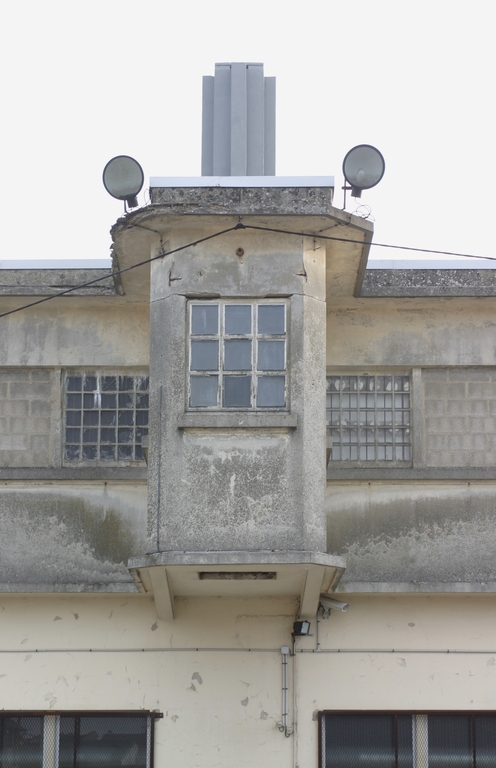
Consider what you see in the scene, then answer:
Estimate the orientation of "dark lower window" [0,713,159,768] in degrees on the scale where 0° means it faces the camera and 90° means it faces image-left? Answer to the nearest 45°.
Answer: approximately 0°

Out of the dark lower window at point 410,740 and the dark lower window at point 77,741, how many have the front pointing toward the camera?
2

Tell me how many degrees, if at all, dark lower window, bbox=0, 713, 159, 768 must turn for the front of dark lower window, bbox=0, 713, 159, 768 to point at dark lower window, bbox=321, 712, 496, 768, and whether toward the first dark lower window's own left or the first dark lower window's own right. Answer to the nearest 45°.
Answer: approximately 90° to the first dark lower window's own left

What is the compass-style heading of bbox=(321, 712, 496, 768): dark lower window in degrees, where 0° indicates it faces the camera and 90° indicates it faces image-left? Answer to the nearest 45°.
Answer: approximately 0°

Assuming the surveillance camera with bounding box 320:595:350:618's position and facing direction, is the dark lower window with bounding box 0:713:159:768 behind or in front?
behind
